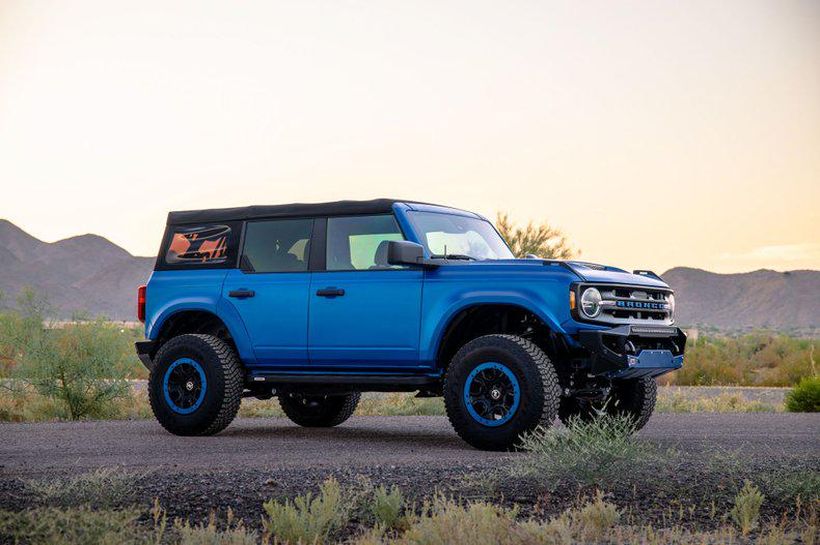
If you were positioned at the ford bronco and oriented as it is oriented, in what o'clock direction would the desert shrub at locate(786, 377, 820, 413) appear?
The desert shrub is roughly at 9 o'clock from the ford bronco.

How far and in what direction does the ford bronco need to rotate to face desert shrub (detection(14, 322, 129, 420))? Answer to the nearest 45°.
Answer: approximately 180°

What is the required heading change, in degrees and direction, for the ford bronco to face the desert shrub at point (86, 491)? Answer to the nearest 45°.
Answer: approximately 90° to its right

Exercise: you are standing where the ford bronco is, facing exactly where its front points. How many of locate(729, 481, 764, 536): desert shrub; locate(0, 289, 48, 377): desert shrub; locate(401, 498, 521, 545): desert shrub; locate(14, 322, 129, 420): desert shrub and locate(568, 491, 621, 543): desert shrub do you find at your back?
2

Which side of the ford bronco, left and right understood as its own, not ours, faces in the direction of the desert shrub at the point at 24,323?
back

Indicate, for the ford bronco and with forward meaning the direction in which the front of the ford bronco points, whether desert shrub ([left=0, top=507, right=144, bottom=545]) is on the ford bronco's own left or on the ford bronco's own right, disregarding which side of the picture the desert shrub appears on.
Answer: on the ford bronco's own right

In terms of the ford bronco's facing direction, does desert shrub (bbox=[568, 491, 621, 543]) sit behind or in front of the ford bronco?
in front

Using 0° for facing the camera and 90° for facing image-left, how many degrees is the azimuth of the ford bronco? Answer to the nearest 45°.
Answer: approximately 315°

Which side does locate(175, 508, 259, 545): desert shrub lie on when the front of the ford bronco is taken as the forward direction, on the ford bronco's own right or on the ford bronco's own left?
on the ford bronco's own right

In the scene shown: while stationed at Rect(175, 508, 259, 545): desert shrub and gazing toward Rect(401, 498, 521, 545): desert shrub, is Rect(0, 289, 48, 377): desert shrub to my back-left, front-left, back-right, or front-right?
back-left
